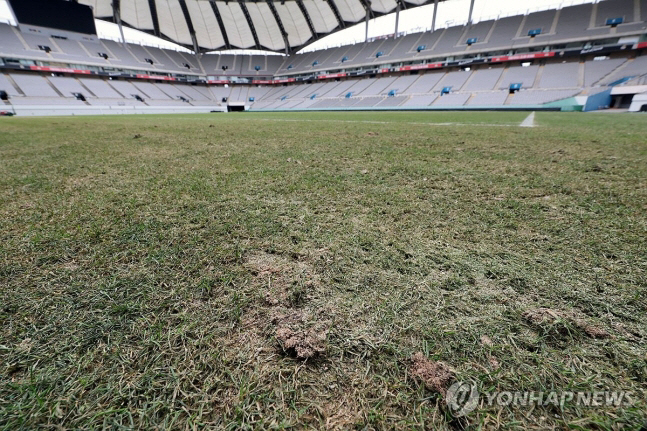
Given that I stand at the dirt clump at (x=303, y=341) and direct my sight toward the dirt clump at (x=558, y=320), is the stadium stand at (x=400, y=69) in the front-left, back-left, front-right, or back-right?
front-left

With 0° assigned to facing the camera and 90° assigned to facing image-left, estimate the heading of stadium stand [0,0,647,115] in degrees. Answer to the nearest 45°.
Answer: approximately 0°

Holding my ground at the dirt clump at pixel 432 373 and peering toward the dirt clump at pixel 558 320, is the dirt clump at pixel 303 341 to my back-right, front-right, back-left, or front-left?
back-left

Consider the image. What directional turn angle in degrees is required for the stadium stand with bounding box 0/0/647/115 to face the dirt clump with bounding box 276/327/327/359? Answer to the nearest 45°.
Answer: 0° — it already faces it

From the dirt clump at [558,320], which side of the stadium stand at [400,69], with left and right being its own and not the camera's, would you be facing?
front

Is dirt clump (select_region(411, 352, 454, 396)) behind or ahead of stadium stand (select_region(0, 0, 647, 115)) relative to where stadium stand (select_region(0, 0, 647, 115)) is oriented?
ahead
